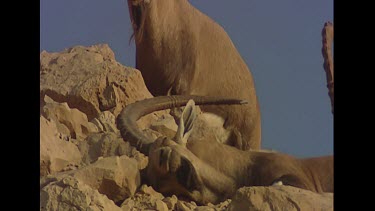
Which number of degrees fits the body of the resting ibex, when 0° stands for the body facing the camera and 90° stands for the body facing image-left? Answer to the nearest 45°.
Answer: approximately 90°

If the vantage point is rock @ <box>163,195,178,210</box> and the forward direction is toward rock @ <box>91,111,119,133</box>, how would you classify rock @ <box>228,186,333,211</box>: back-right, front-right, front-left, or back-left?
back-right

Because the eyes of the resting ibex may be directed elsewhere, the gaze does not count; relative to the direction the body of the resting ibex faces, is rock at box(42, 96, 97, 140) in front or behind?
in front

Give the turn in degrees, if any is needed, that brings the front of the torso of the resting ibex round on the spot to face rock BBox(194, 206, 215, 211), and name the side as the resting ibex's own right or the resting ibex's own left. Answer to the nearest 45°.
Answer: approximately 90° to the resting ibex's own left

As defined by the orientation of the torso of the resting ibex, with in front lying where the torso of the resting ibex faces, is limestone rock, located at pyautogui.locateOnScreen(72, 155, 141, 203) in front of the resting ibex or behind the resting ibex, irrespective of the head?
in front

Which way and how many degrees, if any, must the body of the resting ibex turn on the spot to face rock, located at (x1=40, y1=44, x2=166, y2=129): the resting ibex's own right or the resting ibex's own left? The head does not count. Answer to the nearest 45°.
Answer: approximately 45° to the resting ibex's own right

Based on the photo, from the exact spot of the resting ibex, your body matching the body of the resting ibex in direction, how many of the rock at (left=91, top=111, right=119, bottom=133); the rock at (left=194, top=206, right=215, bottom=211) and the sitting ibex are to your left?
1

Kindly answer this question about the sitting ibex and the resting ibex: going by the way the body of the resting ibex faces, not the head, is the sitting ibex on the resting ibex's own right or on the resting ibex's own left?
on the resting ibex's own right

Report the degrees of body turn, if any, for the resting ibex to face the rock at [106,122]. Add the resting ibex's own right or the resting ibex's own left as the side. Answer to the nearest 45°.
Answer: approximately 45° to the resting ibex's own right

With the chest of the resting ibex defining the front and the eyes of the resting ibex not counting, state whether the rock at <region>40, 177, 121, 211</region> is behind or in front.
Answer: in front
